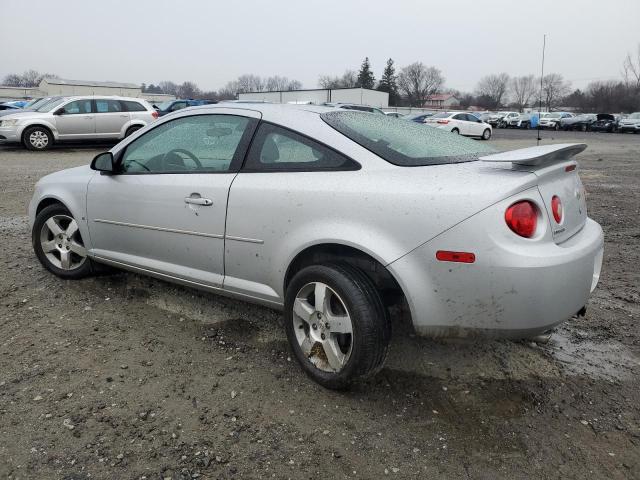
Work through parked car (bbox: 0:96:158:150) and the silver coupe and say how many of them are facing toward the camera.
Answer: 0

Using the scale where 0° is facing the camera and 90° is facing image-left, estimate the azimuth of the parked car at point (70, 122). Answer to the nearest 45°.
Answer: approximately 90°

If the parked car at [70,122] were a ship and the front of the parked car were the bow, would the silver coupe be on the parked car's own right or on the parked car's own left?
on the parked car's own left

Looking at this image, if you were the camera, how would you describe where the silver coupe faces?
facing away from the viewer and to the left of the viewer

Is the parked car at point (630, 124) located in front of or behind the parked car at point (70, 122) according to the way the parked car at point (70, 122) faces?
behind

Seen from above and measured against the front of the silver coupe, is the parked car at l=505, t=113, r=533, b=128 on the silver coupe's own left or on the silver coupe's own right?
on the silver coupe's own right

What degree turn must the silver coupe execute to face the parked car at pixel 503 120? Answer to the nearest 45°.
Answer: approximately 45° to its right

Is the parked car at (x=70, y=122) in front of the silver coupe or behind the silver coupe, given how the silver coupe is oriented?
in front

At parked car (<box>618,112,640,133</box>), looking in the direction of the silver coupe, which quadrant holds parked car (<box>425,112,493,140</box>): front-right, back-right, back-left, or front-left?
front-right
